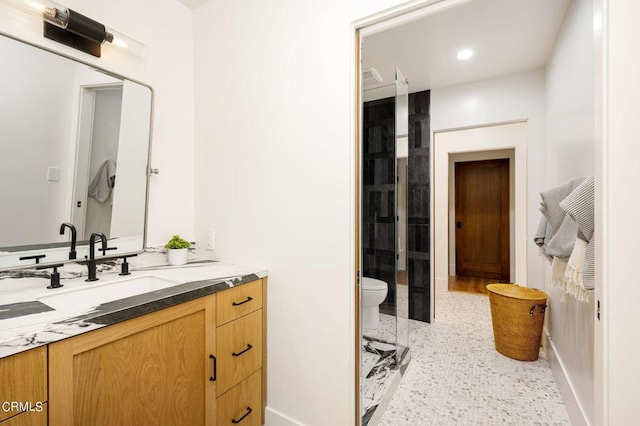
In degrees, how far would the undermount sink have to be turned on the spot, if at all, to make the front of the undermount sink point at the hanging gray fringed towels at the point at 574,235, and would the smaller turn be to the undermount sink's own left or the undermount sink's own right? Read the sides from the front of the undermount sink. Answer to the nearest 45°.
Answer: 0° — it already faces it

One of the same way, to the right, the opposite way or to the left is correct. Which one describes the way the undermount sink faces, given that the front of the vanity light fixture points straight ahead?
the same way

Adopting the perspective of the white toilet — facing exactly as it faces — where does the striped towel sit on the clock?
The striped towel is roughly at 2 o'clock from the white toilet.

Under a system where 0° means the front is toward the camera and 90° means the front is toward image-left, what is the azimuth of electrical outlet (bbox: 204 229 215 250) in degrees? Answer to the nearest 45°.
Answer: approximately 45°

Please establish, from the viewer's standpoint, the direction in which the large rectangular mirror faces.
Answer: facing the viewer and to the right of the viewer

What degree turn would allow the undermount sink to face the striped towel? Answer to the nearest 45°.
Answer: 0° — it already faces it

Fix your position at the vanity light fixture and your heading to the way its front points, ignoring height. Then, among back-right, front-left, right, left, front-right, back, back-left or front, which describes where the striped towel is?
front

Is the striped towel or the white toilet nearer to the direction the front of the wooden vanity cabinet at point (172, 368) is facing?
the striped towel

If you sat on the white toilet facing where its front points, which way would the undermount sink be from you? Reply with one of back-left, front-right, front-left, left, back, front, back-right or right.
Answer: back-right

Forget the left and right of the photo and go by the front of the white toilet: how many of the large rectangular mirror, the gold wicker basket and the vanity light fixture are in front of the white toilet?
1

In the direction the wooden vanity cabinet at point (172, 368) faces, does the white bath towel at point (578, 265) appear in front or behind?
in front

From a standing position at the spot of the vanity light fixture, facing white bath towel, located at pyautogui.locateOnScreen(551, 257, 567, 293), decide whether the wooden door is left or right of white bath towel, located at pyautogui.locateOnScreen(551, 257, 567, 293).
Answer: left

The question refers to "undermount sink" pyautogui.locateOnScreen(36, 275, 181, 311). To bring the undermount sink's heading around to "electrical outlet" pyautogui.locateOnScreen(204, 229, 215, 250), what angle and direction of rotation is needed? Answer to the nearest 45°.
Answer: approximately 90° to its left

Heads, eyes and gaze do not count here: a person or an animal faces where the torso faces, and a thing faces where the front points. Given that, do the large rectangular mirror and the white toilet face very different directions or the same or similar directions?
same or similar directions
